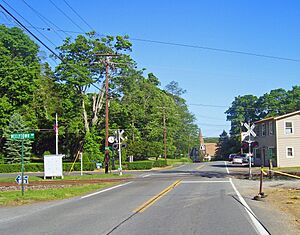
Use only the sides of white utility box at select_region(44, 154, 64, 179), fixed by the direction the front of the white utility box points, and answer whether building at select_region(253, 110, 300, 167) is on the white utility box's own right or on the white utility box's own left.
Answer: on the white utility box's own left

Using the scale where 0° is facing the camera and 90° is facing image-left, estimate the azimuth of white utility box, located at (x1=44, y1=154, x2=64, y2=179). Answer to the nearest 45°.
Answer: approximately 0°
